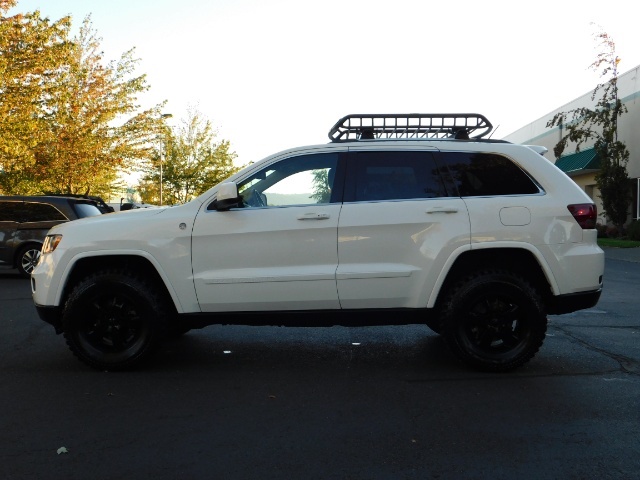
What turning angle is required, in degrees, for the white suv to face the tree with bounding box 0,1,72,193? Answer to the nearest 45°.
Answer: approximately 45° to its right

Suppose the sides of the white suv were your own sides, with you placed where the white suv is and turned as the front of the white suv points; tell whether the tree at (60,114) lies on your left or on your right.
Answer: on your right

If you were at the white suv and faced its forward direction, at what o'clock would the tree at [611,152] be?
The tree is roughly at 4 o'clock from the white suv.

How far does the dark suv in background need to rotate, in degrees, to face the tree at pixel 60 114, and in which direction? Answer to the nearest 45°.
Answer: approximately 45° to its right

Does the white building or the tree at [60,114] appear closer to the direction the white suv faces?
the tree

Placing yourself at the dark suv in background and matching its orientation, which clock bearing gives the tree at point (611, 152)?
The tree is roughly at 4 o'clock from the dark suv in background.

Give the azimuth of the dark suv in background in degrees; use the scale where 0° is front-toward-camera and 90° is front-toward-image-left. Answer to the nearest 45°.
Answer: approximately 135°

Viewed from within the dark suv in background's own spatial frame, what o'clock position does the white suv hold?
The white suv is roughly at 7 o'clock from the dark suv in background.

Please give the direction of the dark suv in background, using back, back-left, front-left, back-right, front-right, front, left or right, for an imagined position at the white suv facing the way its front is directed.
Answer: front-right

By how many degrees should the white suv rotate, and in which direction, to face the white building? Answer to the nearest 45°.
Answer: approximately 135° to its right

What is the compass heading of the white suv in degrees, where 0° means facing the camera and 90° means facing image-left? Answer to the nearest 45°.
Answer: approximately 90°
